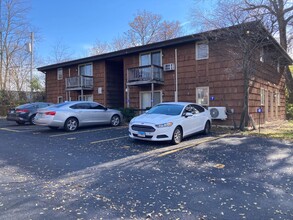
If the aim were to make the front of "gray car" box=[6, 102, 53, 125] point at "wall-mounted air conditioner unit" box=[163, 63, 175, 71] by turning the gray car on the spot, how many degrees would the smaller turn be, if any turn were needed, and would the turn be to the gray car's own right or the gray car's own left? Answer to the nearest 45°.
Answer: approximately 45° to the gray car's own right

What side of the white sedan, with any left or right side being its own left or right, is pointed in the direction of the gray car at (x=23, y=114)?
right

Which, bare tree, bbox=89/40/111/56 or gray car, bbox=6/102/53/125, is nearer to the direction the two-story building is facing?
the gray car

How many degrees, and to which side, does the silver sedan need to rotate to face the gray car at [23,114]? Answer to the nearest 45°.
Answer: approximately 90° to its left

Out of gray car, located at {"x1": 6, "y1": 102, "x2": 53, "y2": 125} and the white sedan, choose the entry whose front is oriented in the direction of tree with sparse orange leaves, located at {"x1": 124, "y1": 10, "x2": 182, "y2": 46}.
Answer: the gray car

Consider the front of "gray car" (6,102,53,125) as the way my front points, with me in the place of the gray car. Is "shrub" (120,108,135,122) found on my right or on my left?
on my right

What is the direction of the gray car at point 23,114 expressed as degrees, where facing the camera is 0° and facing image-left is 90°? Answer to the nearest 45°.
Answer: approximately 225°

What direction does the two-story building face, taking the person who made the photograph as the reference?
facing the viewer and to the left of the viewer

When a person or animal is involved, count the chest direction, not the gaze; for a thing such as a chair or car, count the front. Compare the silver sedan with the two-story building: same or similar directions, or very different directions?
very different directions

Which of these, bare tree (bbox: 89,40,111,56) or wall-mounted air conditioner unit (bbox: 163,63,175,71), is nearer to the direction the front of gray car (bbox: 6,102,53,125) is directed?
the bare tree

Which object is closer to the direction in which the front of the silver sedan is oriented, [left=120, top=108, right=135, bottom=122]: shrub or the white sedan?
the shrub

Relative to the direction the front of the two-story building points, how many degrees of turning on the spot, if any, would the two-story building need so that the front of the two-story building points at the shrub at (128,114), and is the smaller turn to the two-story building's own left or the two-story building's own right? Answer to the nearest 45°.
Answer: approximately 45° to the two-story building's own right
